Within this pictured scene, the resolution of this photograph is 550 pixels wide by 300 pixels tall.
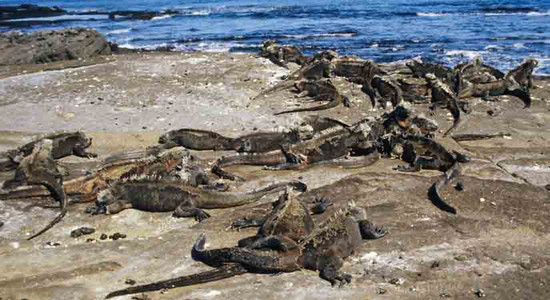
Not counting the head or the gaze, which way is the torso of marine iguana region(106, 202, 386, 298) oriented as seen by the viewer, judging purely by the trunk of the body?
to the viewer's right

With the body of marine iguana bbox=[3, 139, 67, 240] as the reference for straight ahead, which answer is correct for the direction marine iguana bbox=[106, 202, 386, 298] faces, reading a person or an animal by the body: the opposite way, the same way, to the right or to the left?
to the right

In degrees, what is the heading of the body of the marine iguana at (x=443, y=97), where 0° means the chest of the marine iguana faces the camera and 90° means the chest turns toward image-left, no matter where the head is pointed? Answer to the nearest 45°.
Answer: approximately 135°

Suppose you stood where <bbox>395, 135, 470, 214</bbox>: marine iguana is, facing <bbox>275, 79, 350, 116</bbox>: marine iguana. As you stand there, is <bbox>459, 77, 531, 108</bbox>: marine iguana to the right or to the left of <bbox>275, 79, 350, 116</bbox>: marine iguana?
right

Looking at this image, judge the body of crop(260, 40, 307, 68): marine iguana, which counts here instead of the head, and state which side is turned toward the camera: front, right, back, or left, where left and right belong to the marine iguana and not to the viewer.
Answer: left

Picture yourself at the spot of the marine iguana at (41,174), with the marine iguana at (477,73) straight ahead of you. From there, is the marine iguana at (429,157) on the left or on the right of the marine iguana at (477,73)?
right

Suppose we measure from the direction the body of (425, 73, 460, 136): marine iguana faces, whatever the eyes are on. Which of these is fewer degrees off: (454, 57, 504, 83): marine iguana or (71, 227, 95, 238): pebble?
the marine iguana

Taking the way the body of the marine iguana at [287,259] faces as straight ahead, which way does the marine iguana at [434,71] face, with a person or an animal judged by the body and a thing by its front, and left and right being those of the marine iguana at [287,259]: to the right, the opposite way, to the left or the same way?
the opposite way

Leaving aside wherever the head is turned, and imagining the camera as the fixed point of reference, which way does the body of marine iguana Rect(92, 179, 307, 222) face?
to the viewer's left

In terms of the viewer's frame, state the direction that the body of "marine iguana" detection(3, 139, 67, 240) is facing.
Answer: away from the camera

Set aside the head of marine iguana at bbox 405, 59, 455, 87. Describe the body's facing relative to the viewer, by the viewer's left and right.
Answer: facing to the left of the viewer

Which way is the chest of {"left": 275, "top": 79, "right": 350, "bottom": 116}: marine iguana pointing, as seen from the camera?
to the viewer's left
